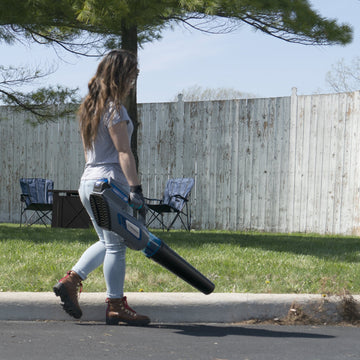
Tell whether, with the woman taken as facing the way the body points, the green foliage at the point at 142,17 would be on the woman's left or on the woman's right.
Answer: on the woman's left

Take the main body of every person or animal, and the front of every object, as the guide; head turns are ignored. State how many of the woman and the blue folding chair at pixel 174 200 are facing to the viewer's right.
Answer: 1

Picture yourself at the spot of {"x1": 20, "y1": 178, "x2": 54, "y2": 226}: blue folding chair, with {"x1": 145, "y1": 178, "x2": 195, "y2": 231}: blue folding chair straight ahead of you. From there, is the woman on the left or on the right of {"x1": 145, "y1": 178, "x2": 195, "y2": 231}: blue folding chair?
right

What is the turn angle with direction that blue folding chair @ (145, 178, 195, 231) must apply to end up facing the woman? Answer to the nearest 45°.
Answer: approximately 45° to its left

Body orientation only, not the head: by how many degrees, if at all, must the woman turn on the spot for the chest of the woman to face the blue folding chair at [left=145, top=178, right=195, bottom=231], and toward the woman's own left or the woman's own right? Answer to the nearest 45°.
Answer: approximately 90° to the woman's own left

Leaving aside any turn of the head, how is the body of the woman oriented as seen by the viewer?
to the viewer's right
